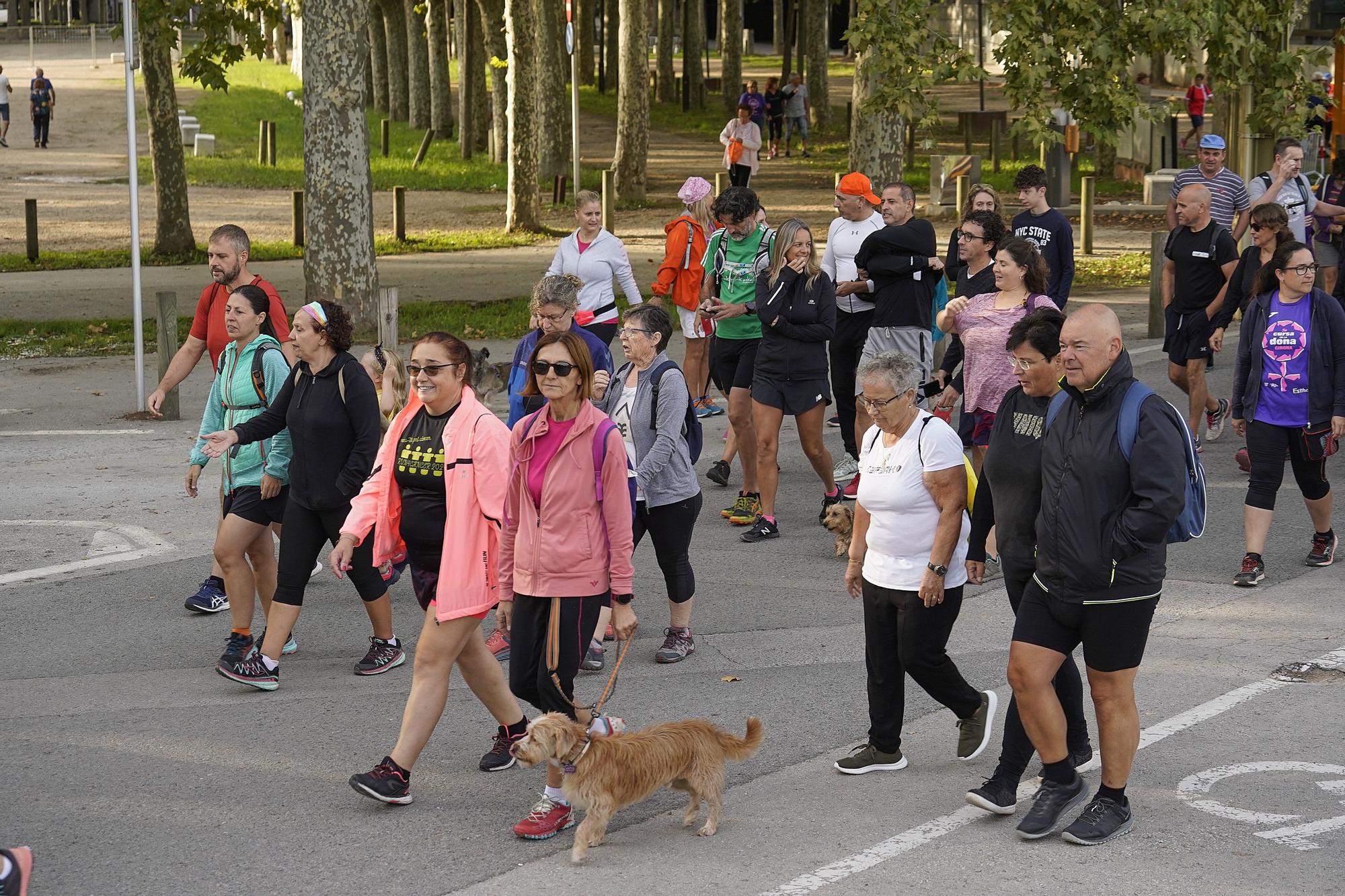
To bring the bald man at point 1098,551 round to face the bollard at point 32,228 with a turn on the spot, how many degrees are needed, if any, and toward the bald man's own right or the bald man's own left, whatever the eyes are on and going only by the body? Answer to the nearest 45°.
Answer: approximately 90° to the bald man's own right

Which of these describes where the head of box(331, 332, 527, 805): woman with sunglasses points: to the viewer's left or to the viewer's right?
to the viewer's left

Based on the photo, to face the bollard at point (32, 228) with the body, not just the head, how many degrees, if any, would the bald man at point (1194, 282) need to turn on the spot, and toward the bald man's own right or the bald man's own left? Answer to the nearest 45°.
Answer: approximately 90° to the bald man's own right

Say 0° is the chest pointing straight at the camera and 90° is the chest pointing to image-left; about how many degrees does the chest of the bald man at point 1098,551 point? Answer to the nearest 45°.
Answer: approximately 45°

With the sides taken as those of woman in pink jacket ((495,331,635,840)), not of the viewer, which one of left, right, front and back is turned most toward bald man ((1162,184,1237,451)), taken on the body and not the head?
back

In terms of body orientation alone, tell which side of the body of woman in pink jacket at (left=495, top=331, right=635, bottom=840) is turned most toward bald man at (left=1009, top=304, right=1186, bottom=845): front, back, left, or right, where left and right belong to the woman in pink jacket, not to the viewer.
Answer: left

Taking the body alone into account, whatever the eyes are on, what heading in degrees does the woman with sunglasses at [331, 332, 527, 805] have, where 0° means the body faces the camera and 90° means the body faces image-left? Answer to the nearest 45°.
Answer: approximately 45°

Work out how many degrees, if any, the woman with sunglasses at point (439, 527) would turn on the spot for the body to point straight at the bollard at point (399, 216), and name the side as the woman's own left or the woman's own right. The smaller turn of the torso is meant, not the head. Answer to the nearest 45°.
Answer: approximately 135° to the woman's own right
